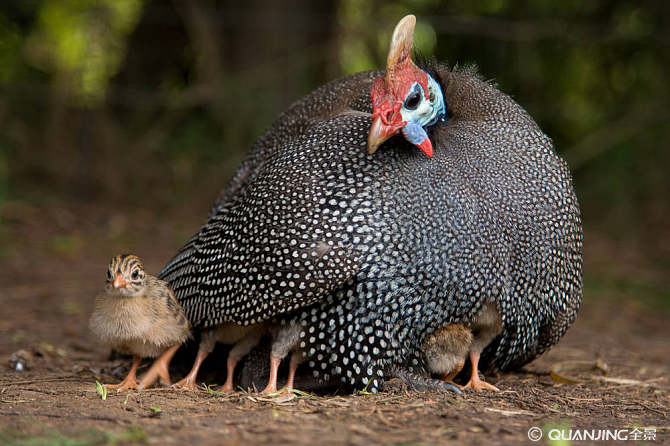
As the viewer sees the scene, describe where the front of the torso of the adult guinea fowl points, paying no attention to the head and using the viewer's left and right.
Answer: facing the viewer and to the right of the viewer

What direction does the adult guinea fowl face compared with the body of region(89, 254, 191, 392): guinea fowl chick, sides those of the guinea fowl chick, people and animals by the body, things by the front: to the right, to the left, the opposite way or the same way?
to the left

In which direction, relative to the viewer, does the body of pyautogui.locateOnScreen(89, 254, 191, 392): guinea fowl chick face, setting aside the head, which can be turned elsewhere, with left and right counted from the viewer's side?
facing the viewer and to the left of the viewer

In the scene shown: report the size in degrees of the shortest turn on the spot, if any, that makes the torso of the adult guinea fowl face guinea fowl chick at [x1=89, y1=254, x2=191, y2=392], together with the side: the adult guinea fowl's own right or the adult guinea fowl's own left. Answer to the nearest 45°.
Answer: approximately 135° to the adult guinea fowl's own right
